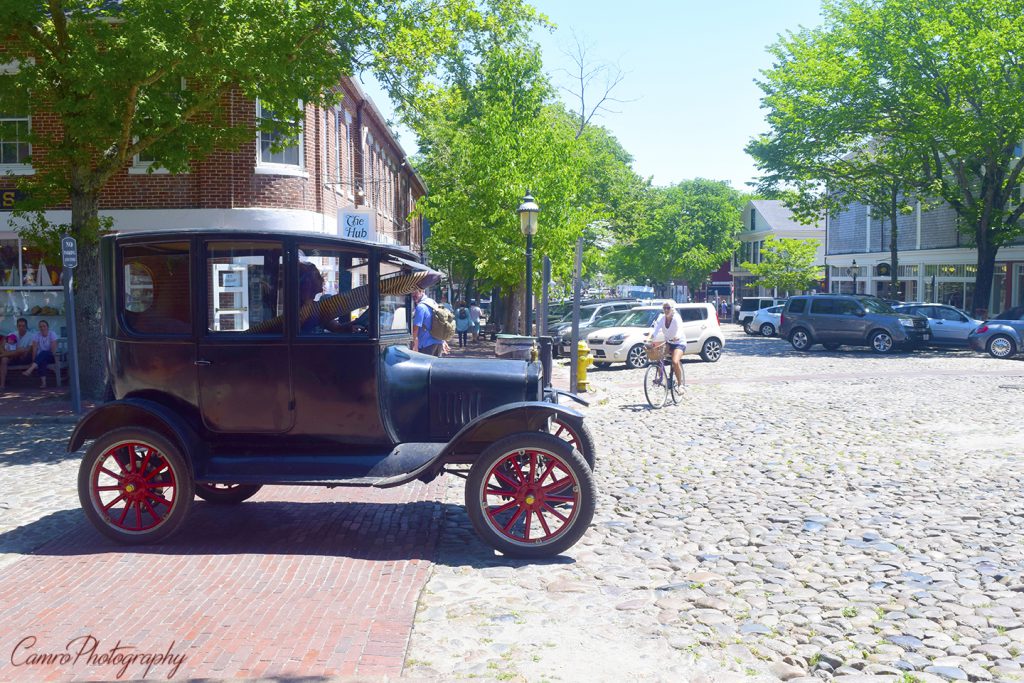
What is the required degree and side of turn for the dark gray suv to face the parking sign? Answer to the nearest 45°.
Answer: approximately 90° to its right

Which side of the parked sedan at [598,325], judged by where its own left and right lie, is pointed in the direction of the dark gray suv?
back

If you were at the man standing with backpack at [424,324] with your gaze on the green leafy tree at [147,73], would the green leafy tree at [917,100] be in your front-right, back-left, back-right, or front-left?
back-right

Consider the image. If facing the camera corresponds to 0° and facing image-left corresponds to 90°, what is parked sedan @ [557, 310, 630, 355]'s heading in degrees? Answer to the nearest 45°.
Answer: approximately 45°

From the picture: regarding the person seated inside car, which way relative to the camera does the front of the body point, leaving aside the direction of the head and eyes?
to the viewer's right

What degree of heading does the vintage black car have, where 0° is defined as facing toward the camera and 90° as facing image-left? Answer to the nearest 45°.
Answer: approximately 270°

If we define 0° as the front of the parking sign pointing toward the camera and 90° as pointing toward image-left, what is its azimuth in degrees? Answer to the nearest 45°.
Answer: approximately 0°

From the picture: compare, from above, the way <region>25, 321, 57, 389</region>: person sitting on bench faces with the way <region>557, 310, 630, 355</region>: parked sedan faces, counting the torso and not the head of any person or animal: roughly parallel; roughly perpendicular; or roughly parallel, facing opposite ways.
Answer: roughly perpendicular

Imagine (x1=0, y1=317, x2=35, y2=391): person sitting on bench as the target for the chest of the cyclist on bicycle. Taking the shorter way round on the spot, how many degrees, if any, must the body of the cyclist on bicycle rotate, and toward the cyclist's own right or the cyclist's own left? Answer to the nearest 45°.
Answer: approximately 45° to the cyclist's own right

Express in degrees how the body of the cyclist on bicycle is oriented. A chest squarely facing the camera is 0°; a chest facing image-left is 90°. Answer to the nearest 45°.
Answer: approximately 45°

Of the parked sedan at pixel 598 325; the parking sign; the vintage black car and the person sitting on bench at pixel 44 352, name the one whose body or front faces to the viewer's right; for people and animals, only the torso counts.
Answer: the vintage black car

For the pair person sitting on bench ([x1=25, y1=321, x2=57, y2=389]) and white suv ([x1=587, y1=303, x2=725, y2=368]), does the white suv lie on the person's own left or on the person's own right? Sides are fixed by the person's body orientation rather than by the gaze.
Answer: on the person's own left
